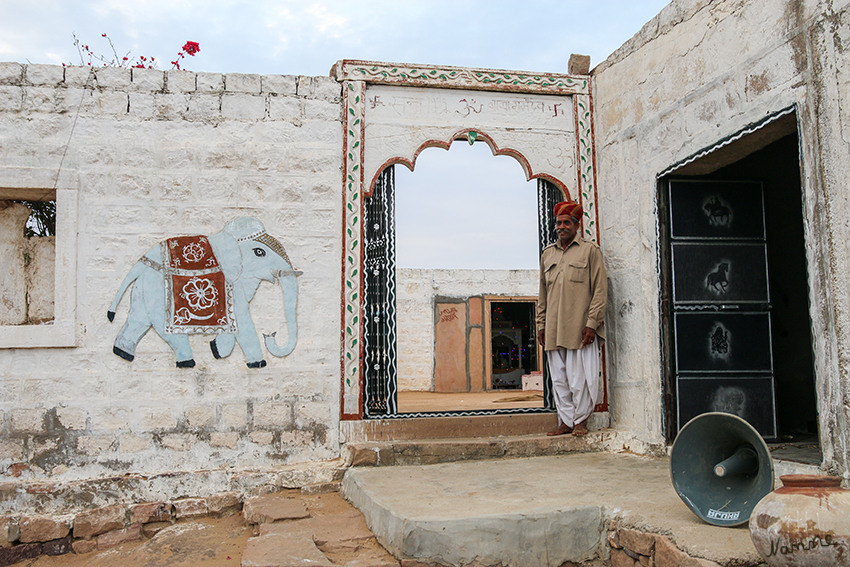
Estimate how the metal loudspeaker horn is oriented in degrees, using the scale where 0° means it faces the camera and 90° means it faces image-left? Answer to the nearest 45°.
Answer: approximately 45°

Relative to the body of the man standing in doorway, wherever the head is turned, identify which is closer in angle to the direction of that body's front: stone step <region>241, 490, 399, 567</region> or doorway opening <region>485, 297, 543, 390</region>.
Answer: the stone step

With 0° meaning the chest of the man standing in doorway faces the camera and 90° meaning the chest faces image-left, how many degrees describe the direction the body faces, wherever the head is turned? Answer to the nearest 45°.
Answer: approximately 45°

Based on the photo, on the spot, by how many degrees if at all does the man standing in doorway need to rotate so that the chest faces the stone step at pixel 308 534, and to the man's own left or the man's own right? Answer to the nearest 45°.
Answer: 0° — they already face it

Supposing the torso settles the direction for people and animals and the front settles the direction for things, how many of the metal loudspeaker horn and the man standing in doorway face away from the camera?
0

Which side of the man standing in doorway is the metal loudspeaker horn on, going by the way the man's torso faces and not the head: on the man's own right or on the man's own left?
on the man's own left
